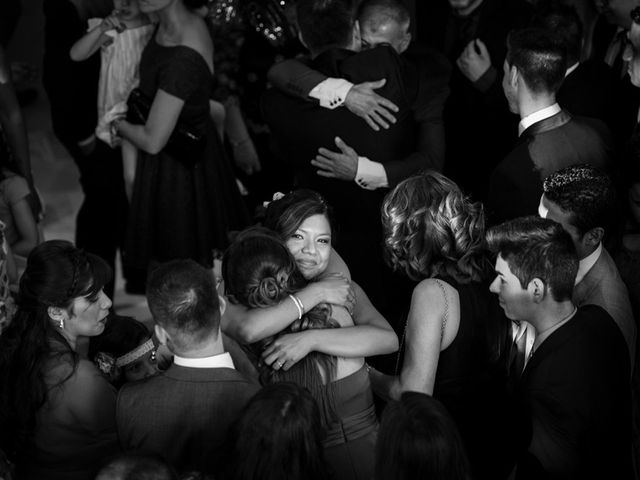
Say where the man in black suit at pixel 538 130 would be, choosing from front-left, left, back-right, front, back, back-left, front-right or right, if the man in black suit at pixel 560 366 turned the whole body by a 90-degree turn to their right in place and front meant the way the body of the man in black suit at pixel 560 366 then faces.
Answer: front

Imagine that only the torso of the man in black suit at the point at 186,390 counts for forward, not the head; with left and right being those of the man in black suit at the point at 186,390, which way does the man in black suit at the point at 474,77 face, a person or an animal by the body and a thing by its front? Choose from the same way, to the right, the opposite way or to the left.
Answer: the opposite way

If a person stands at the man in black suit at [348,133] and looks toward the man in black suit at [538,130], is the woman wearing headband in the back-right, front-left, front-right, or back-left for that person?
back-right

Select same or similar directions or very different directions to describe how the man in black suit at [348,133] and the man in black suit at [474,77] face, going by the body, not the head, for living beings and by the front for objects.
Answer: very different directions

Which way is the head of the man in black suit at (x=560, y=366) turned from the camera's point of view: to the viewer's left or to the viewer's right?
to the viewer's left

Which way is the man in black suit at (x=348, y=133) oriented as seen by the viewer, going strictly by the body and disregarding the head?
away from the camera

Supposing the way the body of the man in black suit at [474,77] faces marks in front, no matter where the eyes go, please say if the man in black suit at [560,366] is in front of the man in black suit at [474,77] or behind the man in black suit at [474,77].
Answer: in front

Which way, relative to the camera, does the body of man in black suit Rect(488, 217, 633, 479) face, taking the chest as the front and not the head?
to the viewer's left

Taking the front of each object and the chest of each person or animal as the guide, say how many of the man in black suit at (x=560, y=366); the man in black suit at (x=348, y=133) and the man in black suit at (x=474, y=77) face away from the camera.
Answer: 1

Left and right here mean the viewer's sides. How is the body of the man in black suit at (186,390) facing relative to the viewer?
facing away from the viewer

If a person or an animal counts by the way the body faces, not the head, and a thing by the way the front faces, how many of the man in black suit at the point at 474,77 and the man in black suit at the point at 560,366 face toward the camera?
1

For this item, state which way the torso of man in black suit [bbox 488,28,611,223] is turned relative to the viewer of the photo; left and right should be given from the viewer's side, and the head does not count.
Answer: facing away from the viewer and to the left of the viewer
